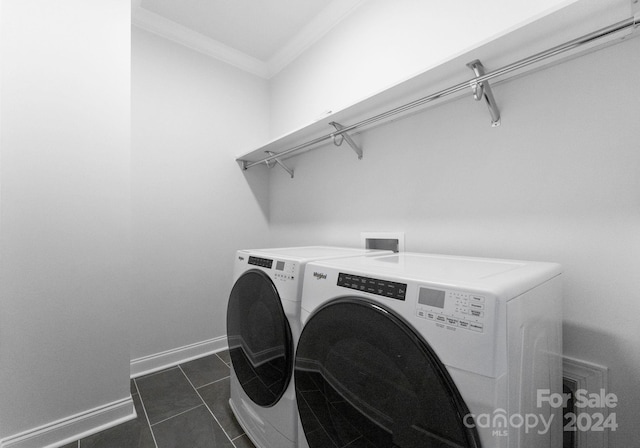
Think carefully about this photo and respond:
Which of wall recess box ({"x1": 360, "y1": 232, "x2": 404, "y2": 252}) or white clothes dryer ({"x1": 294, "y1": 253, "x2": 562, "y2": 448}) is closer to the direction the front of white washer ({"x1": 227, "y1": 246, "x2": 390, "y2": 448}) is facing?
the white clothes dryer ({"x1": 294, "y1": 253, "x2": 562, "y2": 448})

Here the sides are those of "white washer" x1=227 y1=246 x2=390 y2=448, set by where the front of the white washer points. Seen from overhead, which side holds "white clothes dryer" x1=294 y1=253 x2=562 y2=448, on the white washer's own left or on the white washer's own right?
on the white washer's own left

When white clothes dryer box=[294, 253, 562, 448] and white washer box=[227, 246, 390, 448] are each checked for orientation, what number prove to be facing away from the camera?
0

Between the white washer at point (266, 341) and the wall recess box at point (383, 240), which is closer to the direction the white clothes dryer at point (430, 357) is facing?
the white washer at point (266, 341)

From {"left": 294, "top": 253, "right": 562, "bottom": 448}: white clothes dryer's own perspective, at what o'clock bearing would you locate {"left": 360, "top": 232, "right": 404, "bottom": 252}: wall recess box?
The wall recess box is roughly at 4 o'clock from the white clothes dryer.

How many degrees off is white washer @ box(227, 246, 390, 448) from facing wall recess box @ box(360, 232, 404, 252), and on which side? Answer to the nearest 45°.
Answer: approximately 180°

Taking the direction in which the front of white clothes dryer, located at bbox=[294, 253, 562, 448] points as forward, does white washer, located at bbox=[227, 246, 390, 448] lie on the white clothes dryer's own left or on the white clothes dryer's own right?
on the white clothes dryer's own right
